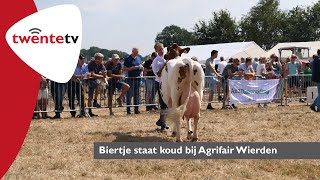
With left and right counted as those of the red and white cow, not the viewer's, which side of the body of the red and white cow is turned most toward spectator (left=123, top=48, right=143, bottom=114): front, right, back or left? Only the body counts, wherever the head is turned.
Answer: front

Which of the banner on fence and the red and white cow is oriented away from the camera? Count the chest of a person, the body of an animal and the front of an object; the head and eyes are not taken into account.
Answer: the red and white cow

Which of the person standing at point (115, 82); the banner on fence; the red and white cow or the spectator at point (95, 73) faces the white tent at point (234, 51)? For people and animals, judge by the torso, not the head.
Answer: the red and white cow

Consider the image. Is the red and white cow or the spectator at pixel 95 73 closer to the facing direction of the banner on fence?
the red and white cow

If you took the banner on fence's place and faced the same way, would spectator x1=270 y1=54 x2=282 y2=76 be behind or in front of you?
behind

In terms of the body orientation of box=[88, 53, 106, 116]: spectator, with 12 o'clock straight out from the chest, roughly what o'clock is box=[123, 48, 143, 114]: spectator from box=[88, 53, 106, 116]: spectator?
box=[123, 48, 143, 114]: spectator is roughly at 10 o'clock from box=[88, 53, 106, 116]: spectator.

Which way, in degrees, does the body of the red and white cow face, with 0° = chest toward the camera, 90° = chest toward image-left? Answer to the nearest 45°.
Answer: approximately 180°

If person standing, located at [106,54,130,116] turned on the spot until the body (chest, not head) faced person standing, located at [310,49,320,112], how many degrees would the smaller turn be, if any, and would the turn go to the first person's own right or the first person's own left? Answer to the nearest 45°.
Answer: approximately 45° to the first person's own left

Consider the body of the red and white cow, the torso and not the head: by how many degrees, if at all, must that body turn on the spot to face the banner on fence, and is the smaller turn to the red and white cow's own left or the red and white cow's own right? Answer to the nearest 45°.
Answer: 0° — it already faces it

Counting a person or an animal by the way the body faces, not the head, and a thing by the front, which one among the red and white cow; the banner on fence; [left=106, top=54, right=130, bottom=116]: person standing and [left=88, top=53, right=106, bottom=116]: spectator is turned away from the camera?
the red and white cow

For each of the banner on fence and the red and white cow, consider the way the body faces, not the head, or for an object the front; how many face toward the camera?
1

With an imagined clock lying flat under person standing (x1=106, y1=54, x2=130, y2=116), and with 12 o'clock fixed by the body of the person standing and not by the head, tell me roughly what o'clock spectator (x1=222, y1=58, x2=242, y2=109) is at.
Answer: The spectator is roughly at 10 o'clock from the person standing.

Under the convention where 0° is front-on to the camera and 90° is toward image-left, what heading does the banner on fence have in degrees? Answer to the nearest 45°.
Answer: approximately 0°

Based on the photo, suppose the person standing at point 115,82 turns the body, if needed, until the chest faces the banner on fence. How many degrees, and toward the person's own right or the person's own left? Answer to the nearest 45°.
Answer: approximately 45° to the person's own left

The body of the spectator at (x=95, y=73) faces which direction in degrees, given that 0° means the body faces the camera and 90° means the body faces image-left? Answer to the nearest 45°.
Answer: approximately 315°
